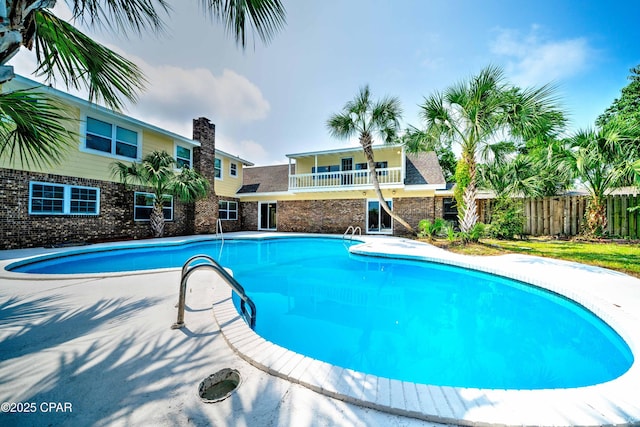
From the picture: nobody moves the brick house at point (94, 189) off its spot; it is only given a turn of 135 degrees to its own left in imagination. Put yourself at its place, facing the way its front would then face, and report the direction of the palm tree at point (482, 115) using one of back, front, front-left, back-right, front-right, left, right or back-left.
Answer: back-right

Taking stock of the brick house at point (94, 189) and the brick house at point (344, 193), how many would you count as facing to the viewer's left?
0

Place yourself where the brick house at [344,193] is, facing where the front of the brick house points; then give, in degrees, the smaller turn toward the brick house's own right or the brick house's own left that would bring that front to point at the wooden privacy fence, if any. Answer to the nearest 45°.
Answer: approximately 90° to the brick house's own left

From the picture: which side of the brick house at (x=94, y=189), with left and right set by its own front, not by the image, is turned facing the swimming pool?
front

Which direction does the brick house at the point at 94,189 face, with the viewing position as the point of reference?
facing the viewer and to the right of the viewer

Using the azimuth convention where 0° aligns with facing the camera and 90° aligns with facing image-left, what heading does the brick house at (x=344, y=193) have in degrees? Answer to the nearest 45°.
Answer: approximately 0°

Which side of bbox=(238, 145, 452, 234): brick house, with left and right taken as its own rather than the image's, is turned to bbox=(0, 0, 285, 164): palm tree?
front

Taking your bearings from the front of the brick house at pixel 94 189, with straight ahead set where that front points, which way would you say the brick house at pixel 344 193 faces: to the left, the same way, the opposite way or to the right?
to the right

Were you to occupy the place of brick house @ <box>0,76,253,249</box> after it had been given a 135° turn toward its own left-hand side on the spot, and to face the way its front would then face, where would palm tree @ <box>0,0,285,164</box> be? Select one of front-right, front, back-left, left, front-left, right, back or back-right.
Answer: back
